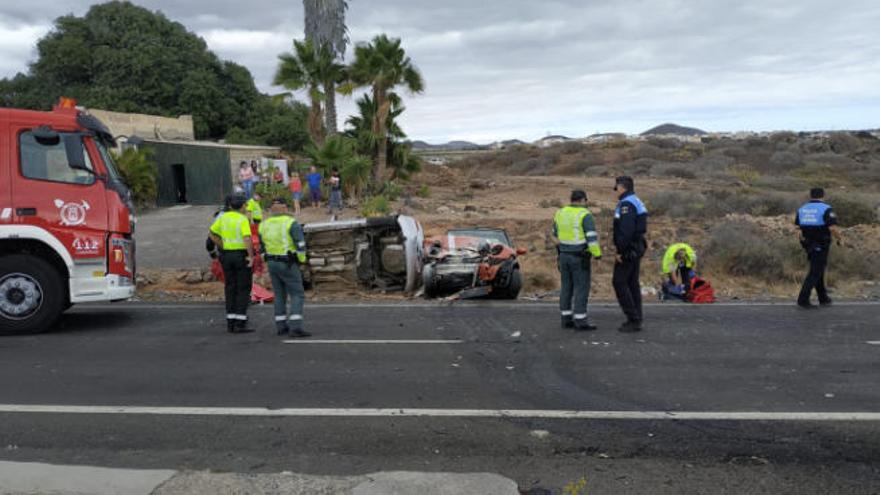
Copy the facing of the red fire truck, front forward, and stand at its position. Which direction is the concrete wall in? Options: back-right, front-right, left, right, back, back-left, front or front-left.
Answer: left

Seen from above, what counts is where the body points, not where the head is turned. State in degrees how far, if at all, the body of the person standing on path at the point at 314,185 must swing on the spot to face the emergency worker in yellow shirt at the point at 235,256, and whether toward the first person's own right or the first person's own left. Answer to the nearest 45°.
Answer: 0° — they already face them

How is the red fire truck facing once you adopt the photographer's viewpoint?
facing to the right of the viewer

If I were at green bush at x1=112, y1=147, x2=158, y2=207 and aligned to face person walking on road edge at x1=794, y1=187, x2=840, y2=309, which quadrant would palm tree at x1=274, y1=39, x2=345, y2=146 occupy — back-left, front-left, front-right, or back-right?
front-left

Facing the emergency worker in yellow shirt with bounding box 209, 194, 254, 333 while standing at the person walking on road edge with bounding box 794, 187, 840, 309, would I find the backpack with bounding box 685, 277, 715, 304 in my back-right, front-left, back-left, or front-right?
front-right

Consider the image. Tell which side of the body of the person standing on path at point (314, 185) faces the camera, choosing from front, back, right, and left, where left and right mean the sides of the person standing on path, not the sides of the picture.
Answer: front

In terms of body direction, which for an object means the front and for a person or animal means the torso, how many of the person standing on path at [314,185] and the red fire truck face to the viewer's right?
1

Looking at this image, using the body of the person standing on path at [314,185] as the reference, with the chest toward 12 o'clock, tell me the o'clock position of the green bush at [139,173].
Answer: The green bush is roughly at 4 o'clock from the person standing on path.

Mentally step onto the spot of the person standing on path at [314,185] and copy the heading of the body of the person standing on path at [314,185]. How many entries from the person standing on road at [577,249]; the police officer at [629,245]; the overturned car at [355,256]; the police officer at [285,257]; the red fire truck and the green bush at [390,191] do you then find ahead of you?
5

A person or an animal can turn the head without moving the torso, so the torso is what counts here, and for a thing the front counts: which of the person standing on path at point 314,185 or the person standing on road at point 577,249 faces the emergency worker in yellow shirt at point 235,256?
the person standing on path at point 314,185

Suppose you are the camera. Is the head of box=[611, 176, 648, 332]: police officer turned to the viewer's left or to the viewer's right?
to the viewer's left

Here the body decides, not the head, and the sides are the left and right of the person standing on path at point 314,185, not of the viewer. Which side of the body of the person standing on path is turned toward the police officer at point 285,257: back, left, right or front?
front
